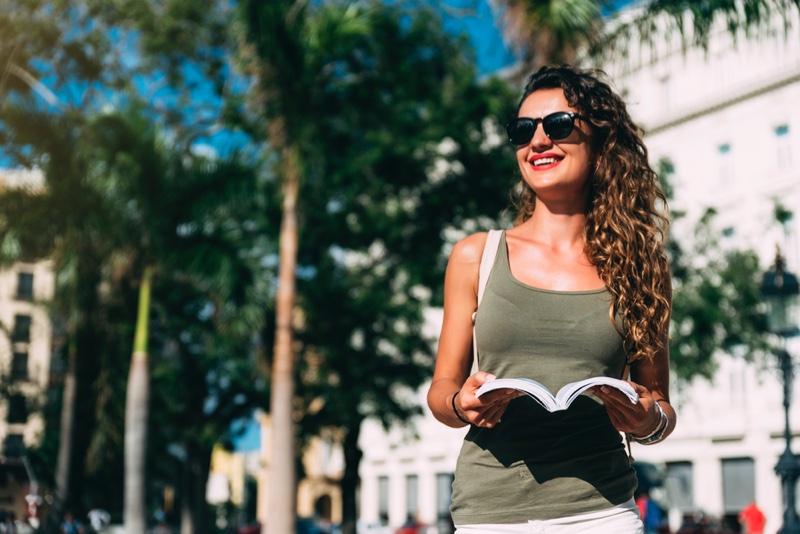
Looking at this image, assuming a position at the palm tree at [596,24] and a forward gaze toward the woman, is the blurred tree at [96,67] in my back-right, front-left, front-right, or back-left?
back-right

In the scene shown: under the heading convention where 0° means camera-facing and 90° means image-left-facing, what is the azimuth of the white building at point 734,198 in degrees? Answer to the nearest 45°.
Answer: approximately 45°

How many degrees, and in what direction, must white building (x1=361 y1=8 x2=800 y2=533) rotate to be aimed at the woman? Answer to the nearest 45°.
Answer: approximately 45° to its left

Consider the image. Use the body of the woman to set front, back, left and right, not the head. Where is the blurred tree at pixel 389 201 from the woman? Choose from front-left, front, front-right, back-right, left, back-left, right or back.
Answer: back

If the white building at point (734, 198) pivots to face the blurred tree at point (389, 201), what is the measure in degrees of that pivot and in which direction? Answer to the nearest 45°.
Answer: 0° — it already faces it

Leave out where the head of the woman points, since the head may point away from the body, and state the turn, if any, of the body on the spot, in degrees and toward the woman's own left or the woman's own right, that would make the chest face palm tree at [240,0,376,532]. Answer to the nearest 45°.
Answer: approximately 180°

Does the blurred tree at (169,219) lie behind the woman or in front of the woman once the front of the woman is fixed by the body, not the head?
behind

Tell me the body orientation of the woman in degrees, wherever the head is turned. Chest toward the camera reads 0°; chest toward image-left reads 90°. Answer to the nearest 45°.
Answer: approximately 0°
